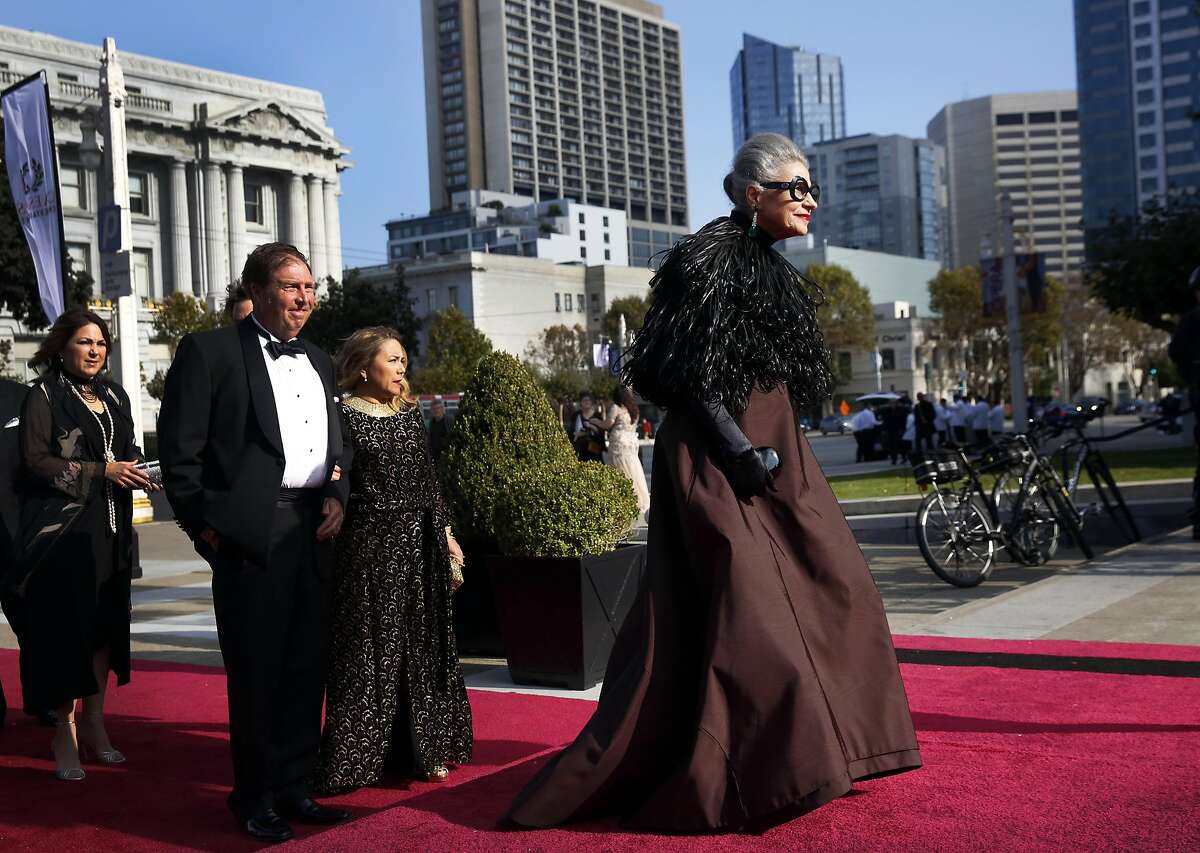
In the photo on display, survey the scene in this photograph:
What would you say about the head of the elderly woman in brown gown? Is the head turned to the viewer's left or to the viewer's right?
to the viewer's right

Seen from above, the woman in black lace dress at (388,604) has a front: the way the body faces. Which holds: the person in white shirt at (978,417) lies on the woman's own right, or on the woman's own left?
on the woman's own left

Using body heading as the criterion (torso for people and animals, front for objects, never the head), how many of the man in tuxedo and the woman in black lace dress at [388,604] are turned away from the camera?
0

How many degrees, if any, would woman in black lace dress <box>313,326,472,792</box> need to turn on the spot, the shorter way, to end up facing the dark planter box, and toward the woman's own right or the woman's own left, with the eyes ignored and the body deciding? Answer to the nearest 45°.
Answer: approximately 90° to the woman's own left

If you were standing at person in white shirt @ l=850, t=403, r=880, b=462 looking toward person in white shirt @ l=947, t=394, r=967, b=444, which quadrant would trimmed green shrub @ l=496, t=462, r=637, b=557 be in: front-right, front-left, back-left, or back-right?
back-right

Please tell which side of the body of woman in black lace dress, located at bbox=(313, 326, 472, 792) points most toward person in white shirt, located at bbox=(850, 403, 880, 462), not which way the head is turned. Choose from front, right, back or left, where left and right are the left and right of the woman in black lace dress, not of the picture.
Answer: left

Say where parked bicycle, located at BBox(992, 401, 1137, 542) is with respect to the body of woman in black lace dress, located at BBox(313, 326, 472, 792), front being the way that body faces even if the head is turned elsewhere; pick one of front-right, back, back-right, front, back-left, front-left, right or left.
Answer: left
